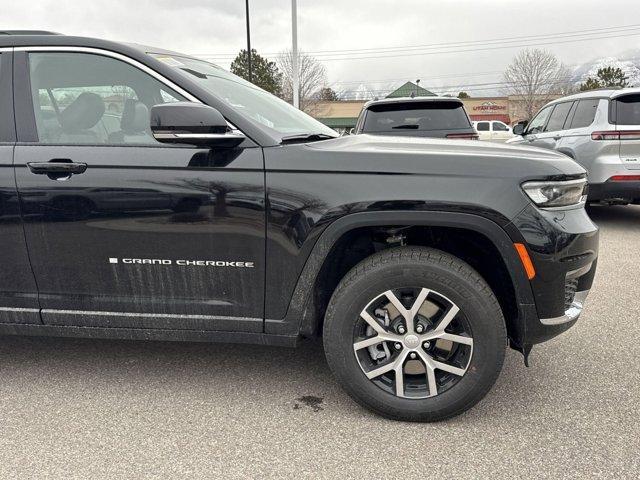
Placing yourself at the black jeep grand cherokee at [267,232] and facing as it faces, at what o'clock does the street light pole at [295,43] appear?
The street light pole is roughly at 9 o'clock from the black jeep grand cherokee.

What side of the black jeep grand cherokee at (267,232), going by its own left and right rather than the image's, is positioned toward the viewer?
right

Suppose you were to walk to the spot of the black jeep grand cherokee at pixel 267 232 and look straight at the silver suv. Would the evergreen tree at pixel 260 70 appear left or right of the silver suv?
left

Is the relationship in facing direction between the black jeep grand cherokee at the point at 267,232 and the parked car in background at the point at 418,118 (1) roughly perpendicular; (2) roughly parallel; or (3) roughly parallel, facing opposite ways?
roughly perpendicular

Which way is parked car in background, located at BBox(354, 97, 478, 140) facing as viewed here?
away from the camera

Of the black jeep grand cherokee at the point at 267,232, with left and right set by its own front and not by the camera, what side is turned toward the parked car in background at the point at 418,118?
left

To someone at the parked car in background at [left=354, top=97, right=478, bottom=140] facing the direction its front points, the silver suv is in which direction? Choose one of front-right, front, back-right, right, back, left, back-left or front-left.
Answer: right

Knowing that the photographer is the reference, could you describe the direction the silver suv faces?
facing away from the viewer and to the left of the viewer

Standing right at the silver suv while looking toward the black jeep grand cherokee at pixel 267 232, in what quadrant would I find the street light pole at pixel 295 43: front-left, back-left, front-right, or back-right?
back-right

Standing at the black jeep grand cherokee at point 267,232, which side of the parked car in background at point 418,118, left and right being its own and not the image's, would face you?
back

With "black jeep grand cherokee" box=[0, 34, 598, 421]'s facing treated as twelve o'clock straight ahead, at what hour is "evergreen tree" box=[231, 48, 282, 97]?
The evergreen tree is roughly at 9 o'clock from the black jeep grand cherokee.

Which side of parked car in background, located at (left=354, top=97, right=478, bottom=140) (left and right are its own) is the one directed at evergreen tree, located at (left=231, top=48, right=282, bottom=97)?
front

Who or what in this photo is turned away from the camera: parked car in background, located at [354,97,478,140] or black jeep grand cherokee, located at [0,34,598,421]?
the parked car in background

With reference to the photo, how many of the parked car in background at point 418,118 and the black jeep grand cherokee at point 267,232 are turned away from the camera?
1

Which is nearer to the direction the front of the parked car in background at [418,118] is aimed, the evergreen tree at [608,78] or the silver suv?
the evergreen tree

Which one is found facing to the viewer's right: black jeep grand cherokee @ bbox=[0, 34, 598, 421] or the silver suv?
the black jeep grand cherokee
